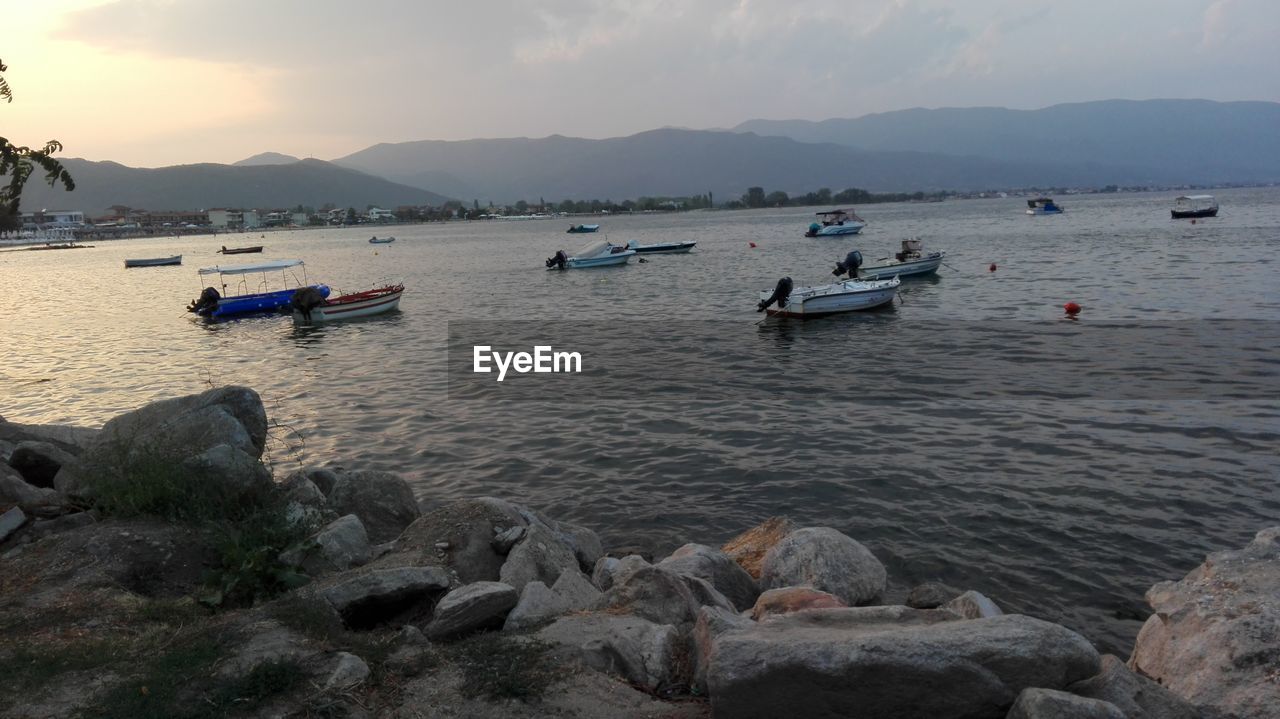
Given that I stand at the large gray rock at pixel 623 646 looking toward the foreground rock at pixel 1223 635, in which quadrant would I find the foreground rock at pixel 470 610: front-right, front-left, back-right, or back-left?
back-left

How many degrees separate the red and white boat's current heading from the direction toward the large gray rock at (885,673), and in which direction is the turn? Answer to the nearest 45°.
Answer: approximately 135° to its right

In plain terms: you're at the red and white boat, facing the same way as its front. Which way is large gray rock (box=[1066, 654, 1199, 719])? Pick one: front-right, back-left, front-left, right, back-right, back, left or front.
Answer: back-right

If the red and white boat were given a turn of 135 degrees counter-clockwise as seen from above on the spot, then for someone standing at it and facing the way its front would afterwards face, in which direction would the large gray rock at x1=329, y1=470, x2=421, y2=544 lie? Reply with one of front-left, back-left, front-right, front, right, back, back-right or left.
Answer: left

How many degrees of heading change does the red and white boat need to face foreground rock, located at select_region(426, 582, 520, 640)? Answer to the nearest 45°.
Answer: approximately 135° to its right

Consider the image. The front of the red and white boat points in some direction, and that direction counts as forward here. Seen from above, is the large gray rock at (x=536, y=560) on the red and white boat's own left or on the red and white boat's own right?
on the red and white boat's own right

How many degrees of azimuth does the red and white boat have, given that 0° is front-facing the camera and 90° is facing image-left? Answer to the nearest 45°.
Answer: approximately 225°

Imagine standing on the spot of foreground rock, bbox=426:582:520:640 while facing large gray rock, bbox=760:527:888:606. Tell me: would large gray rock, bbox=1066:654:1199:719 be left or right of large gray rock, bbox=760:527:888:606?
right

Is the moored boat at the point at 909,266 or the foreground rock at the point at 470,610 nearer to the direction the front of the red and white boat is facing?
the moored boat

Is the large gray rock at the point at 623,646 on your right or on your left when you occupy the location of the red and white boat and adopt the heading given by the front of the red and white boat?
on your right

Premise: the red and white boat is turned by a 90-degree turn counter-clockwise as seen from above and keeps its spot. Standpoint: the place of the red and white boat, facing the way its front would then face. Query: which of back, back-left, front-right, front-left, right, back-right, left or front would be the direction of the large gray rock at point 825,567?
back-left

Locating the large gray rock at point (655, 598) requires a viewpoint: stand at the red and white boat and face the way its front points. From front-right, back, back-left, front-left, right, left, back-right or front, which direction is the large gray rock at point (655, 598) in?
back-right

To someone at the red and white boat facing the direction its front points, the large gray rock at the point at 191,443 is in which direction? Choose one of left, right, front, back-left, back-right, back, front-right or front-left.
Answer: back-right

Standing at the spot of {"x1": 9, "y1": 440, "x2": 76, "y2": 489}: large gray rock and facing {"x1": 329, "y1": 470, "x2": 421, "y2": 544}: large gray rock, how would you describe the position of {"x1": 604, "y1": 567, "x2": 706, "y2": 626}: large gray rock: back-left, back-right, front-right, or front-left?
front-right

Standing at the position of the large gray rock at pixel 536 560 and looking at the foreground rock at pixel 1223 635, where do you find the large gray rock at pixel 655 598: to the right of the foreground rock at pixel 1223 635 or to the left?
right
